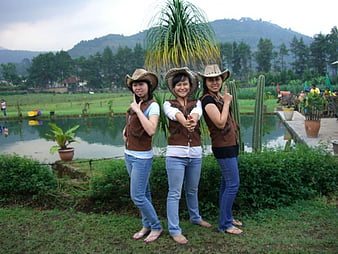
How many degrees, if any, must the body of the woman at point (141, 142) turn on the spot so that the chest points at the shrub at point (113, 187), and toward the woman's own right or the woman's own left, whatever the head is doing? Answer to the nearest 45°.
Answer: approximately 135° to the woman's own right

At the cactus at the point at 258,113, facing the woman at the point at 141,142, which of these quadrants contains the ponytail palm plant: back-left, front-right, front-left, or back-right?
front-right

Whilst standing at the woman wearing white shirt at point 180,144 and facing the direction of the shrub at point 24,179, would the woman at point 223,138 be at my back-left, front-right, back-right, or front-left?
back-right

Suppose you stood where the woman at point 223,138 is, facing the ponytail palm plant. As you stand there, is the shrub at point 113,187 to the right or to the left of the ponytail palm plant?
left

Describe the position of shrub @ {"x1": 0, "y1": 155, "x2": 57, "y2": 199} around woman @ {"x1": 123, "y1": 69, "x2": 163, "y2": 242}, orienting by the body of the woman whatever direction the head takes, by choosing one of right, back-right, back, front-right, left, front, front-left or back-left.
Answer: right

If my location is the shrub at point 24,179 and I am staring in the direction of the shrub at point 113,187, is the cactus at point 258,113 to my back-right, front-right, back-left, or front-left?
front-left

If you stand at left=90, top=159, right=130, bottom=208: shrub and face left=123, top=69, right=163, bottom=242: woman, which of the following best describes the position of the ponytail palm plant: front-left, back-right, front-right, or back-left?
back-left
